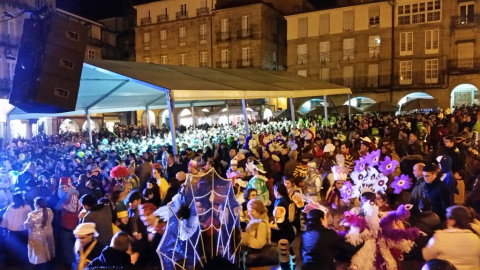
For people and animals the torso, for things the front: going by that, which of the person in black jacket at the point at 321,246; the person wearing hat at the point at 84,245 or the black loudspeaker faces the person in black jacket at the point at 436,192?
the person in black jacket at the point at 321,246

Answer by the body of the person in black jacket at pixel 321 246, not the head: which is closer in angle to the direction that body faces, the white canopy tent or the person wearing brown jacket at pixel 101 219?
the white canopy tent

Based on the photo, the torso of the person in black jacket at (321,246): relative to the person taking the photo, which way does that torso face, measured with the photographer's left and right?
facing away from the viewer and to the right of the viewer
